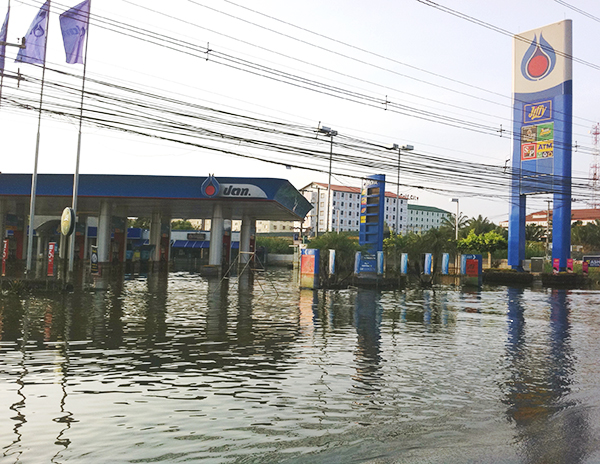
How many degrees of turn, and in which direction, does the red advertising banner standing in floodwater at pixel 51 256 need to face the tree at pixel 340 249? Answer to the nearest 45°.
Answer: approximately 90° to its left

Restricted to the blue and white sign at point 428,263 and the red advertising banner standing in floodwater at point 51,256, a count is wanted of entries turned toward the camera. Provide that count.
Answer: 2

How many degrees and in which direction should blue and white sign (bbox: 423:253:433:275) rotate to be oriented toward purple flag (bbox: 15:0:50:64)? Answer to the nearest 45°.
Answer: approximately 45° to its right

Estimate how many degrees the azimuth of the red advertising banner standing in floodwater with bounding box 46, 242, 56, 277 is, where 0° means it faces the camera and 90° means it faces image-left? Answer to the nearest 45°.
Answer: approximately 0°

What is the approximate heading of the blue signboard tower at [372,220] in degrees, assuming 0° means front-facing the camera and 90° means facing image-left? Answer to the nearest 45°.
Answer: approximately 45°
